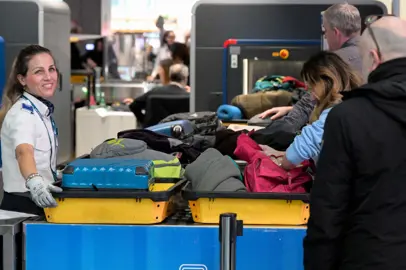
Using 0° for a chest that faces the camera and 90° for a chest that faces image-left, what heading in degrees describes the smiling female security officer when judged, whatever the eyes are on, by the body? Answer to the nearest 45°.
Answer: approximately 315°

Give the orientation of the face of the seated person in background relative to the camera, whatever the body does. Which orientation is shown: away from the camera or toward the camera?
away from the camera

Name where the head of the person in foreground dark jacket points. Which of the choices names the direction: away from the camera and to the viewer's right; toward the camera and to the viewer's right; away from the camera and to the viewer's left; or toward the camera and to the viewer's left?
away from the camera and to the viewer's left

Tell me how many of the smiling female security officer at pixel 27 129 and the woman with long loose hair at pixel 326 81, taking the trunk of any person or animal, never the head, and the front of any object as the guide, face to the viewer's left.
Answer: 1

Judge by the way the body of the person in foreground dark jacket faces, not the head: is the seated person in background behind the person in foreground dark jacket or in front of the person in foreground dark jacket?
in front

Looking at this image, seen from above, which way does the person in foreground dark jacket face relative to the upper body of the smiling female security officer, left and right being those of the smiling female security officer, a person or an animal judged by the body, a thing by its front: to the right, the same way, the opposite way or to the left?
the opposite way

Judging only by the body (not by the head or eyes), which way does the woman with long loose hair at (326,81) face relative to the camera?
to the viewer's left

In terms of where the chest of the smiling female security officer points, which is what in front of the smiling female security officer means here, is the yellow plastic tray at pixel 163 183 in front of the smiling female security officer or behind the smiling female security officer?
in front

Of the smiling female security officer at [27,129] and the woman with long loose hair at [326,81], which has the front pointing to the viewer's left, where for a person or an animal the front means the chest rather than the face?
the woman with long loose hair

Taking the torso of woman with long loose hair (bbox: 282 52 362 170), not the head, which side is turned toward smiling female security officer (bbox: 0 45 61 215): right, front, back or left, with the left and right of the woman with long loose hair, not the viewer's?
front

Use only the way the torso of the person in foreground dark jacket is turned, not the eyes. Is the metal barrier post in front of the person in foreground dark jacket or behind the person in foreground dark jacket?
in front
